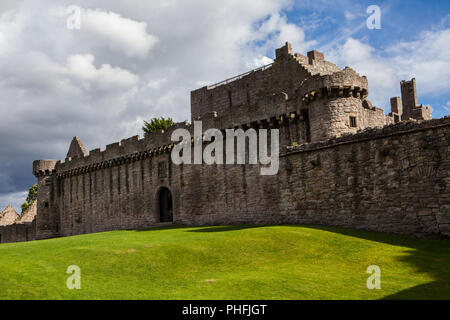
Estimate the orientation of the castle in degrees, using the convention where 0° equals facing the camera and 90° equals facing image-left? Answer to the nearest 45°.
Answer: approximately 45°
